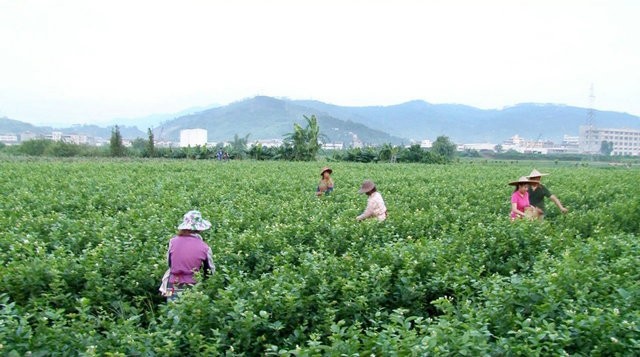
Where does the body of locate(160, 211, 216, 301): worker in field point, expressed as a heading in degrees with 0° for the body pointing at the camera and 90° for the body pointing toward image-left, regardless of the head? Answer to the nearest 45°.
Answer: approximately 225°

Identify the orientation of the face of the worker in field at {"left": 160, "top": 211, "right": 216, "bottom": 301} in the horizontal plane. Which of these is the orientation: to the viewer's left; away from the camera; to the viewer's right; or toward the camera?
away from the camera

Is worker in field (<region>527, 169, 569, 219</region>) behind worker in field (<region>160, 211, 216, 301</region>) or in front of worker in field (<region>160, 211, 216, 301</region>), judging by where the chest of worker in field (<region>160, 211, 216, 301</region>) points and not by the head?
in front

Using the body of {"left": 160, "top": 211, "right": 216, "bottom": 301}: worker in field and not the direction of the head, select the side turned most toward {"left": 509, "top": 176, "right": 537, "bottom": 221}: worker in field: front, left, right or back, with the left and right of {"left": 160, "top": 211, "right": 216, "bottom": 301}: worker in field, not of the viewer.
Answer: front
